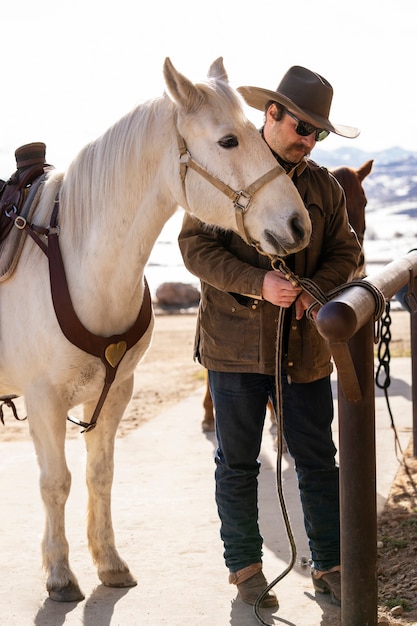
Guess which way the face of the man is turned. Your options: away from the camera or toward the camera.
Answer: toward the camera

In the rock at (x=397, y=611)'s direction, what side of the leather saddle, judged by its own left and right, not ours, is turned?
front

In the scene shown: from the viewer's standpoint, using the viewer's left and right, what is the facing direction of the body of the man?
facing the viewer and to the right of the viewer

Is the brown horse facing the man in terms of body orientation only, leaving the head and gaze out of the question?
no

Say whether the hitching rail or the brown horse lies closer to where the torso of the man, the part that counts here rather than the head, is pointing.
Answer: the hitching rail

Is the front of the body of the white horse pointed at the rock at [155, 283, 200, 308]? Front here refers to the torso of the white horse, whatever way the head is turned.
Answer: no

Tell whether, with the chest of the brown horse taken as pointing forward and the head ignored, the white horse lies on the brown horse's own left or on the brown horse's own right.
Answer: on the brown horse's own right

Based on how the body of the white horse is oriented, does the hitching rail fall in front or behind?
in front

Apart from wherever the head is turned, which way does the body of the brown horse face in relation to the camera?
to the viewer's right

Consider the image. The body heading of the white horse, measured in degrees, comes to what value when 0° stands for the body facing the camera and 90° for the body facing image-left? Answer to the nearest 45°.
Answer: approximately 315°

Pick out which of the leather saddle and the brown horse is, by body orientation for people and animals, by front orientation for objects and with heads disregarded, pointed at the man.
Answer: the leather saddle

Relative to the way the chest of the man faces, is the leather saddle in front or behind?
behind

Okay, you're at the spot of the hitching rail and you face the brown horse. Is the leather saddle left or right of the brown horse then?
left

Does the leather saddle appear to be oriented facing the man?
yes
